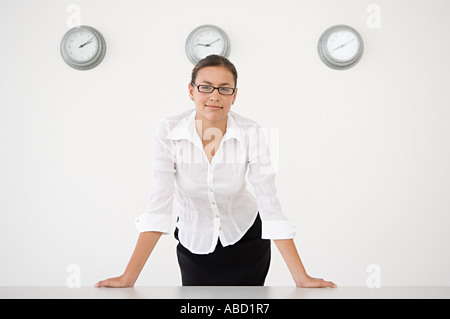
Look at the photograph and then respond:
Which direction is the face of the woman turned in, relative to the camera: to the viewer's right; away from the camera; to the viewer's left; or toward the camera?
toward the camera

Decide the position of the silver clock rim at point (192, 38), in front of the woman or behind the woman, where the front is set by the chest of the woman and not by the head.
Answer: behind

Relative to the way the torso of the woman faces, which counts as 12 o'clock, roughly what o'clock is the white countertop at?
The white countertop is roughly at 12 o'clock from the woman.

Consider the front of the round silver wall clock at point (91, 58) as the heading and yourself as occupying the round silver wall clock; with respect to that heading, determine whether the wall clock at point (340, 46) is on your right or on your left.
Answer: on your left

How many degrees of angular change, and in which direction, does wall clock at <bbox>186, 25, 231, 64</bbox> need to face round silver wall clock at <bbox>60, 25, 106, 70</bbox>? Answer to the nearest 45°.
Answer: approximately 90° to its right

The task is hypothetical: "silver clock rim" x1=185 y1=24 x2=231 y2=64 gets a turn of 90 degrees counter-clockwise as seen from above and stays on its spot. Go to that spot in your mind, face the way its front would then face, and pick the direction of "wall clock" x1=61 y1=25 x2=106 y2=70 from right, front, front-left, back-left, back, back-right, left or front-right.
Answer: back

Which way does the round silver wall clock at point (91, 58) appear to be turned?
toward the camera

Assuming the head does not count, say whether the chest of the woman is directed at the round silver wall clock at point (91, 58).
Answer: no

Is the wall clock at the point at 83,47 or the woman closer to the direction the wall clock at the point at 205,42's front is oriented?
the woman

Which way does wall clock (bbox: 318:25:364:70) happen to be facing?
toward the camera

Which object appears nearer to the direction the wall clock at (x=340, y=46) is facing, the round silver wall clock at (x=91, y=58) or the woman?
the woman

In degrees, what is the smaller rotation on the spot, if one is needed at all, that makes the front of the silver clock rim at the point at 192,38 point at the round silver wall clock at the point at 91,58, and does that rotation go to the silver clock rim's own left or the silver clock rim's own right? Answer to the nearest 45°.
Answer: approximately 90° to the silver clock rim's own right

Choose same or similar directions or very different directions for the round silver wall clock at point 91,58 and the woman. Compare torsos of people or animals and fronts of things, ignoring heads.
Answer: same or similar directions

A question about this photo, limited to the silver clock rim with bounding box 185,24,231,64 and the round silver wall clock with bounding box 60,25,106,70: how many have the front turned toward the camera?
2
